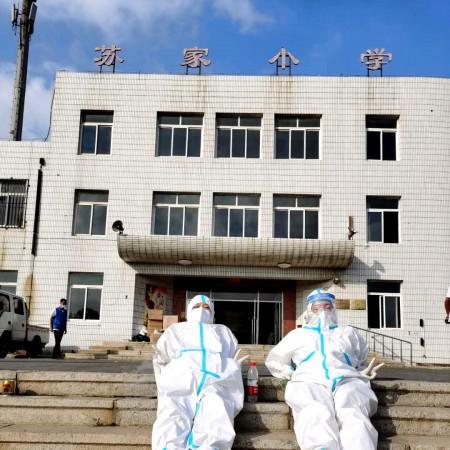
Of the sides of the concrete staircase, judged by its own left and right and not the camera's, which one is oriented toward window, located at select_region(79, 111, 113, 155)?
back

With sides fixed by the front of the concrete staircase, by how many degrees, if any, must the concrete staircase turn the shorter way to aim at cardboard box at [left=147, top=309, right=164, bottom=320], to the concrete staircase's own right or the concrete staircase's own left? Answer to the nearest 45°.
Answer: approximately 180°

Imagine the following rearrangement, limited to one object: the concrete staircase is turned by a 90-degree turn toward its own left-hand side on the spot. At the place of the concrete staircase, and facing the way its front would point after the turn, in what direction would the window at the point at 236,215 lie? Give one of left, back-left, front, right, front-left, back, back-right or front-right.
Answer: left

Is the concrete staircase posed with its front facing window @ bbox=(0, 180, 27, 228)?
no

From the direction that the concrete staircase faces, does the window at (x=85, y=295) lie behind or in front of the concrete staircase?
behind

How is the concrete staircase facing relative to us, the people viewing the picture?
facing the viewer

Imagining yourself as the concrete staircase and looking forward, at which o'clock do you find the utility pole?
The utility pole is roughly at 5 o'clock from the concrete staircase.

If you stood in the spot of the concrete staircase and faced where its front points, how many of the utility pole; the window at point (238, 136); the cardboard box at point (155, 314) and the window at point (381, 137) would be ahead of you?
0

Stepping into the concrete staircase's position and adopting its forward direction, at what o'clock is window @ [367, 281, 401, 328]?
The window is roughly at 7 o'clock from the concrete staircase.

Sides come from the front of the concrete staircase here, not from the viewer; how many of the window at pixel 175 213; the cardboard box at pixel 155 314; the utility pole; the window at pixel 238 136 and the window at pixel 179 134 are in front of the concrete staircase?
0

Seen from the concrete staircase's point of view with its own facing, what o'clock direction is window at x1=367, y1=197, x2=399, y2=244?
The window is roughly at 7 o'clock from the concrete staircase.

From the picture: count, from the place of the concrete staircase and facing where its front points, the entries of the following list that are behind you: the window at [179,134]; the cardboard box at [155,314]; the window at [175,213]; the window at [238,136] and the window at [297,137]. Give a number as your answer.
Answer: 5

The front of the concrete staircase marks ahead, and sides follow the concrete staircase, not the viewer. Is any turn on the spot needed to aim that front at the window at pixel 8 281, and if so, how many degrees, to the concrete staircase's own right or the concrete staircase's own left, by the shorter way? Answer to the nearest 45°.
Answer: approximately 135° to the concrete staircase's own right

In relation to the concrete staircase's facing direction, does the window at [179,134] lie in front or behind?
behind

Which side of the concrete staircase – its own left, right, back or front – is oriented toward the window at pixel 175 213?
back

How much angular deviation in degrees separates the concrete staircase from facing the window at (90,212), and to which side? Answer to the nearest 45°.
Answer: approximately 180°

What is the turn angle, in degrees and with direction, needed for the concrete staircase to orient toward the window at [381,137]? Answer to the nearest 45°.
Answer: approximately 135° to its left

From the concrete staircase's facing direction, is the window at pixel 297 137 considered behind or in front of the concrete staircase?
behind
